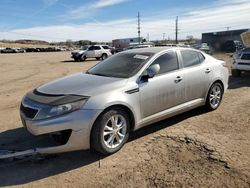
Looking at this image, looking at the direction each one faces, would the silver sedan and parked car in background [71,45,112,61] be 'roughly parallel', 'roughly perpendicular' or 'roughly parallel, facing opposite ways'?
roughly parallel

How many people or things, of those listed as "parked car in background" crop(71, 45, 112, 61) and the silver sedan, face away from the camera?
0

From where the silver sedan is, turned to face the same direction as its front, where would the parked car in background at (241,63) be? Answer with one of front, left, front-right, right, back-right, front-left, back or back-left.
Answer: back

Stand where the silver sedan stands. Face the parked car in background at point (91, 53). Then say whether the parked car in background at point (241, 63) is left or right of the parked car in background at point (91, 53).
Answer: right

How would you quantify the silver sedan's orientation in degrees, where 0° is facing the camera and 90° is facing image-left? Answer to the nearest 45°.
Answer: approximately 45°

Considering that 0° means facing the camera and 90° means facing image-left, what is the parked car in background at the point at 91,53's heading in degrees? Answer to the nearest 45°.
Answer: approximately 45°

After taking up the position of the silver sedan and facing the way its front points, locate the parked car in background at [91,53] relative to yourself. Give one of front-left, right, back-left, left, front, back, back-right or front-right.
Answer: back-right

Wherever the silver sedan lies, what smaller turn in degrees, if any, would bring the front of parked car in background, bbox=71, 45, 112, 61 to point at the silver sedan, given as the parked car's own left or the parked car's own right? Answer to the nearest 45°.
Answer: approximately 45° to the parked car's own left
